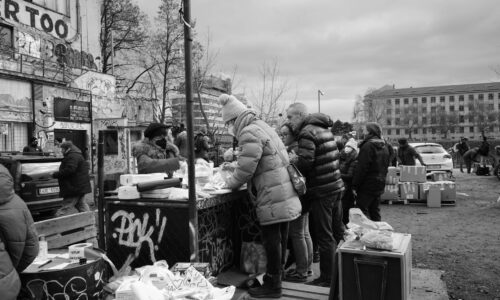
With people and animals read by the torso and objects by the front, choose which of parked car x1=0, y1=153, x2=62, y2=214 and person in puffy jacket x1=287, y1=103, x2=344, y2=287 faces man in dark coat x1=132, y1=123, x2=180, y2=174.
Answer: the person in puffy jacket

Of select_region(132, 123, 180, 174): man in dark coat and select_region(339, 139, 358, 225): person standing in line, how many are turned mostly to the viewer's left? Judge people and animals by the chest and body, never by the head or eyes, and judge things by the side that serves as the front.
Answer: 1

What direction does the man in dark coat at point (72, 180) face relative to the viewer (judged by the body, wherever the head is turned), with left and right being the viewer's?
facing to the left of the viewer

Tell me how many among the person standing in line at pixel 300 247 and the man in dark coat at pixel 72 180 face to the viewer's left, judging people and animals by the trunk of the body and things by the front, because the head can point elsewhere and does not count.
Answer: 2

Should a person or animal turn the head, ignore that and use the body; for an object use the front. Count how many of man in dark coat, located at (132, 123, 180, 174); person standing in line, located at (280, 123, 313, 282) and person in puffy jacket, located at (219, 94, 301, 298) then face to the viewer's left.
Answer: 2

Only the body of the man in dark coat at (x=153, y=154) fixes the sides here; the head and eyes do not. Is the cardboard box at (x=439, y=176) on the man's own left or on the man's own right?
on the man's own left

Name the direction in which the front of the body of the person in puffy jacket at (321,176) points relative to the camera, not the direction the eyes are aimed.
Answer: to the viewer's left

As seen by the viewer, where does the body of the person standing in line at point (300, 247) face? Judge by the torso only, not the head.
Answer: to the viewer's left

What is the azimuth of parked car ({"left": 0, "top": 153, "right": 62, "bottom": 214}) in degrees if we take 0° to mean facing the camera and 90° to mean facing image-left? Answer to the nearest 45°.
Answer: approximately 135°

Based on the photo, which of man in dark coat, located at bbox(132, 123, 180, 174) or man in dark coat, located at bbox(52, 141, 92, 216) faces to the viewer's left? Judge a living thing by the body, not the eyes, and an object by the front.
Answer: man in dark coat, located at bbox(52, 141, 92, 216)

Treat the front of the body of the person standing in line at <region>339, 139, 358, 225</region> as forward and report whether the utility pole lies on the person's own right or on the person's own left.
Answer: on the person's own left

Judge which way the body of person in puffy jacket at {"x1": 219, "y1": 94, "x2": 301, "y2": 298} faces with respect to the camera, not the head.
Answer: to the viewer's left
